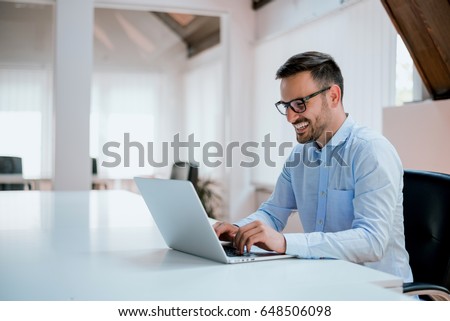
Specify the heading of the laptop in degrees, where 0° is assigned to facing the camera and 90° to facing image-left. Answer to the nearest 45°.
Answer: approximately 225°

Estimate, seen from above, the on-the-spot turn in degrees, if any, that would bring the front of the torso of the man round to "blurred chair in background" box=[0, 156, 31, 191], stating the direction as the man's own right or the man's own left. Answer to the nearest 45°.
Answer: approximately 90° to the man's own right

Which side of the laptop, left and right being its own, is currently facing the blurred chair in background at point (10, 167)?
left

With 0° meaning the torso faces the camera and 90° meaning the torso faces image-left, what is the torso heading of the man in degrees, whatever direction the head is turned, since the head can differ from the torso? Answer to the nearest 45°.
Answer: approximately 45°

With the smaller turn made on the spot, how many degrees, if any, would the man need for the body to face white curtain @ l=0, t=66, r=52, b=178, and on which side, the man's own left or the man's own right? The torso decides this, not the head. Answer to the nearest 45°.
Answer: approximately 90° to the man's own right

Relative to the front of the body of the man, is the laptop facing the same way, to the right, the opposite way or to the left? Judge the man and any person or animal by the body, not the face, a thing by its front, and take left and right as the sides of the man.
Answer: the opposite way

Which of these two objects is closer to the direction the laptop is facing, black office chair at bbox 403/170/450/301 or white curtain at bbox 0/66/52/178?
the black office chair

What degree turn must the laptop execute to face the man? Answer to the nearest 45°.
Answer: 0° — it already faces them
